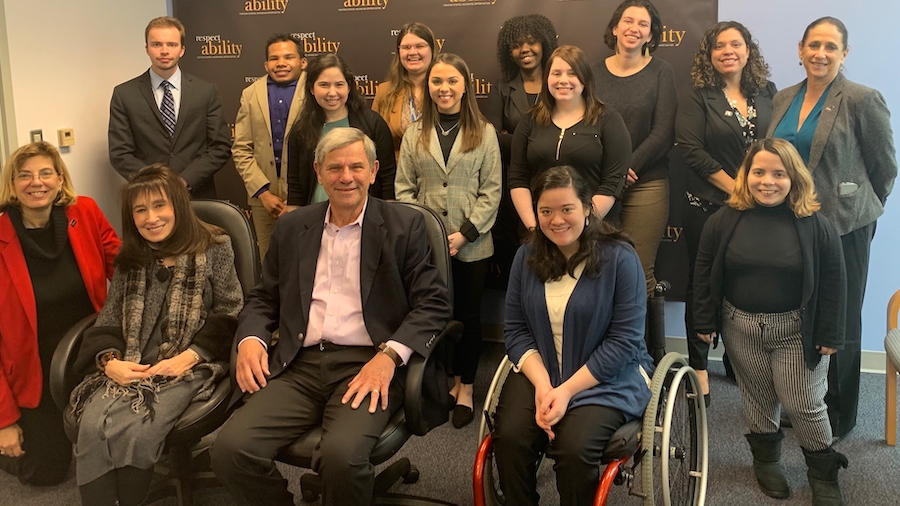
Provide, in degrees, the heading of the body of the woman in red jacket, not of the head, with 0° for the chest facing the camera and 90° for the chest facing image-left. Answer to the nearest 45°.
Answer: approximately 0°

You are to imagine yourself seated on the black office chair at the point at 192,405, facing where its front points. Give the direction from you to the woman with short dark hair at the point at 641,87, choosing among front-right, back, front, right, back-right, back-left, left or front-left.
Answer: back-left

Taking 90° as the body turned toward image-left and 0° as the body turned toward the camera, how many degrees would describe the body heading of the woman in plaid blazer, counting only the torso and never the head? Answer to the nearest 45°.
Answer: approximately 0°

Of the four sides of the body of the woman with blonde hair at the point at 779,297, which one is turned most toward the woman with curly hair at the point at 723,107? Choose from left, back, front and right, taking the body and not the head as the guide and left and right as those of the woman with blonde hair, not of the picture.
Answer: back
